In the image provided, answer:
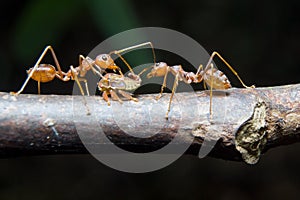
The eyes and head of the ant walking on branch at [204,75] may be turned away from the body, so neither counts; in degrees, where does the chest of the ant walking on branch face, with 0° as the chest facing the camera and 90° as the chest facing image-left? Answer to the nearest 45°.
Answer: approximately 90°
